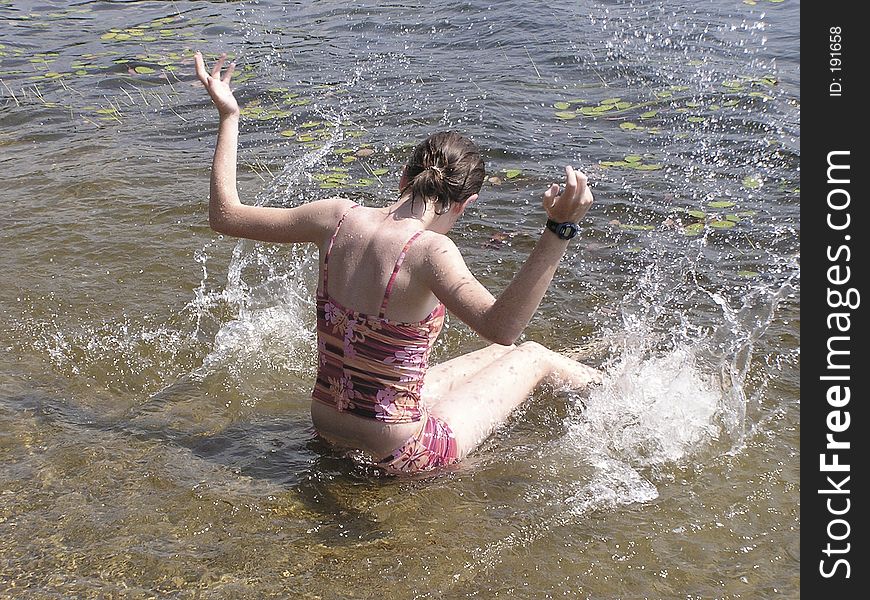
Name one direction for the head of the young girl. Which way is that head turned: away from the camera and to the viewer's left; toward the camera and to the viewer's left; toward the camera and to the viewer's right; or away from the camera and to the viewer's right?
away from the camera and to the viewer's right

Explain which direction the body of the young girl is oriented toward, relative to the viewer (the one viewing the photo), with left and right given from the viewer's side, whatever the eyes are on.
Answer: facing away from the viewer and to the right of the viewer

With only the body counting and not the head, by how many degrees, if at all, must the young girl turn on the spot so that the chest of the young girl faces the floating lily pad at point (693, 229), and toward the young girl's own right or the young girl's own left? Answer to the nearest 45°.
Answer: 0° — they already face it

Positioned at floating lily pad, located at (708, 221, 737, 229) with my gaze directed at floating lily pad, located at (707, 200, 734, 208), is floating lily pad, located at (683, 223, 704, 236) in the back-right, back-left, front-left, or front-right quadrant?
back-left

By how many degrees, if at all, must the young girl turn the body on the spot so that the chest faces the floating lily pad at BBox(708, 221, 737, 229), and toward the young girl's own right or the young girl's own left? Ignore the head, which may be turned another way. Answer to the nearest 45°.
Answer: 0° — they already face it

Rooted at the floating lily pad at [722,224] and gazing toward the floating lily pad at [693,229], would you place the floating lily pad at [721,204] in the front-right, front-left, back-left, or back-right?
back-right
